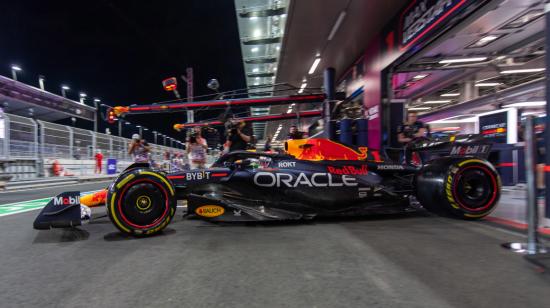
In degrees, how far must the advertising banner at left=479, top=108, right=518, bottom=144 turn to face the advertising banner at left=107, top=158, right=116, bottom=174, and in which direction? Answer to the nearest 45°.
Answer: approximately 45° to its right

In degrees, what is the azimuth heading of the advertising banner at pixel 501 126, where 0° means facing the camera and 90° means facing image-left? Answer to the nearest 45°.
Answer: approximately 45°

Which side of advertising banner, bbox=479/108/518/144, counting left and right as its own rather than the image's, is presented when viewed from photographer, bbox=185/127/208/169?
front

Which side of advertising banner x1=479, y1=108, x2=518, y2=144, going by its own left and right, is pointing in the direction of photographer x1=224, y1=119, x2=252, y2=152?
front

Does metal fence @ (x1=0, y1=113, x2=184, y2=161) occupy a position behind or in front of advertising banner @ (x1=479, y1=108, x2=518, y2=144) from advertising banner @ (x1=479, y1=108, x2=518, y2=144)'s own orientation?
in front

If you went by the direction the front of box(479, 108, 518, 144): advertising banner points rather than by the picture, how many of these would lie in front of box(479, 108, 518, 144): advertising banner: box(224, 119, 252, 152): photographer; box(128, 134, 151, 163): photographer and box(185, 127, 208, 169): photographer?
3

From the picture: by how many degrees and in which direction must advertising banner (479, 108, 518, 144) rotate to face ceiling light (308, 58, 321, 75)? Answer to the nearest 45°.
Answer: approximately 45° to its right
